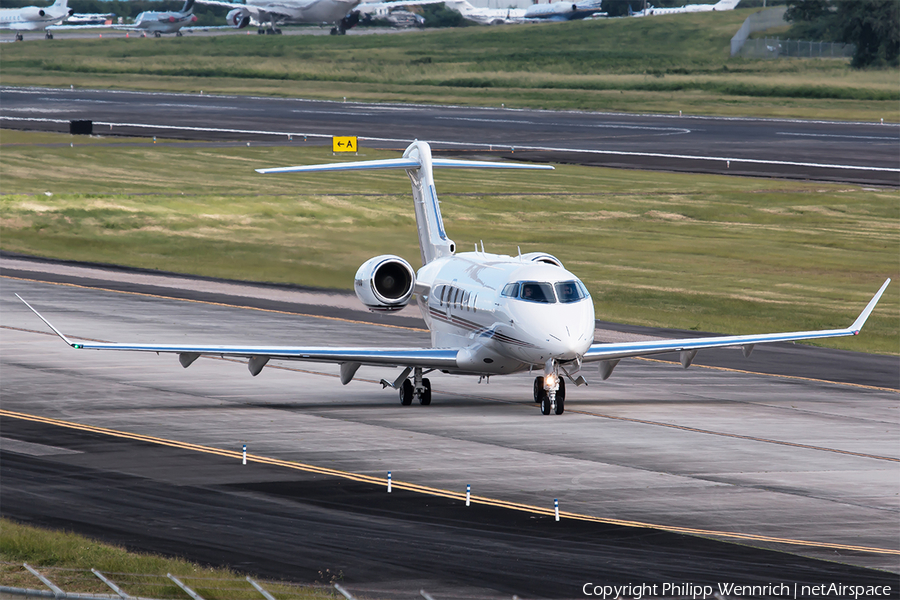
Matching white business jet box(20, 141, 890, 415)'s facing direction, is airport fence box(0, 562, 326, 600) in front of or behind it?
in front

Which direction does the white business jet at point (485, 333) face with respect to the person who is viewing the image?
facing the viewer
